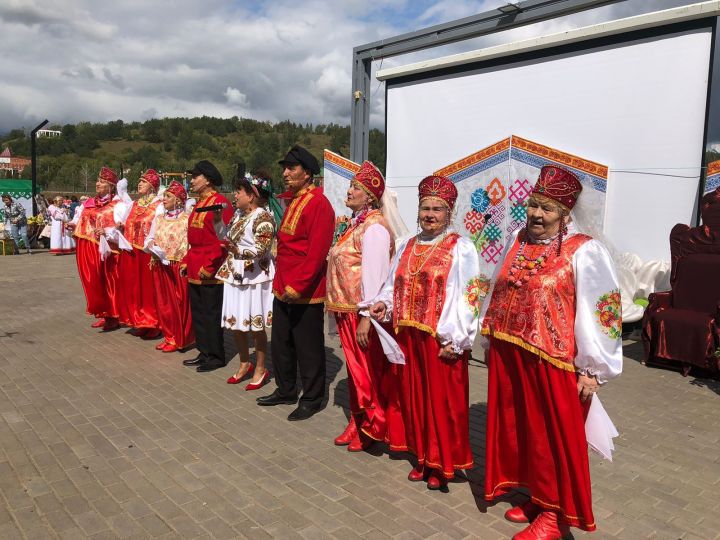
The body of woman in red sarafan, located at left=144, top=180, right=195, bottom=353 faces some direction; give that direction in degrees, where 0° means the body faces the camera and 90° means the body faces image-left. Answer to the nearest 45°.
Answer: approximately 45°

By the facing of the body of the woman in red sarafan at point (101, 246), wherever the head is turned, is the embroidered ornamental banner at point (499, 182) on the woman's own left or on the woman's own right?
on the woman's own left

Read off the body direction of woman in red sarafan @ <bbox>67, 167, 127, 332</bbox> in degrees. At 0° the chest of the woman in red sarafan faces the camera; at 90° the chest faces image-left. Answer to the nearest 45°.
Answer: approximately 45°

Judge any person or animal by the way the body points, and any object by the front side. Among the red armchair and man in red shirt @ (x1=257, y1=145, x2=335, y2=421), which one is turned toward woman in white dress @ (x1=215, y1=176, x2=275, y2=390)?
the red armchair

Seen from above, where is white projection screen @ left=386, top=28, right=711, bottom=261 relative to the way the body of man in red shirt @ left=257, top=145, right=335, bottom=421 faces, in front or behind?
behind

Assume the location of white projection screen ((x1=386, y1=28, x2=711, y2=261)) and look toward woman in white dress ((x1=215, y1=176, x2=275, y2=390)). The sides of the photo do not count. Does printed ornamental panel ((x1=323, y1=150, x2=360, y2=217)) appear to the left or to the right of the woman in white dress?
right

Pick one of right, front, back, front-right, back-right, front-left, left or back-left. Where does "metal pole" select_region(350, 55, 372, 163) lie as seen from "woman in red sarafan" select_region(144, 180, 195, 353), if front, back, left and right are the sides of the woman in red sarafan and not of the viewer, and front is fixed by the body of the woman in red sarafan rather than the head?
back

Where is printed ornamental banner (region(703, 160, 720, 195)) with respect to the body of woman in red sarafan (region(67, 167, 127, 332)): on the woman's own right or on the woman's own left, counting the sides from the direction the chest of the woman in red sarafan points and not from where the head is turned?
on the woman's own left

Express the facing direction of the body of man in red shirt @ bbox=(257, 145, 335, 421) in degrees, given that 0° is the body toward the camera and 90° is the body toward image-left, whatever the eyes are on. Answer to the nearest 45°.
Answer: approximately 45°

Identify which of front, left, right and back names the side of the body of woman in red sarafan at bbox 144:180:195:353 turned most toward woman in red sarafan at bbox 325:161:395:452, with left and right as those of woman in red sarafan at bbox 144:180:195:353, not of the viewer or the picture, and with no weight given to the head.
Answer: left

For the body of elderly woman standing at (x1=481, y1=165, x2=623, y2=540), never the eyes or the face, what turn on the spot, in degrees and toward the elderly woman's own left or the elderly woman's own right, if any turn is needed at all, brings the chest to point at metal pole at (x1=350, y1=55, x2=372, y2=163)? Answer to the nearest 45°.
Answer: approximately 90° to the elderly woman's own right
